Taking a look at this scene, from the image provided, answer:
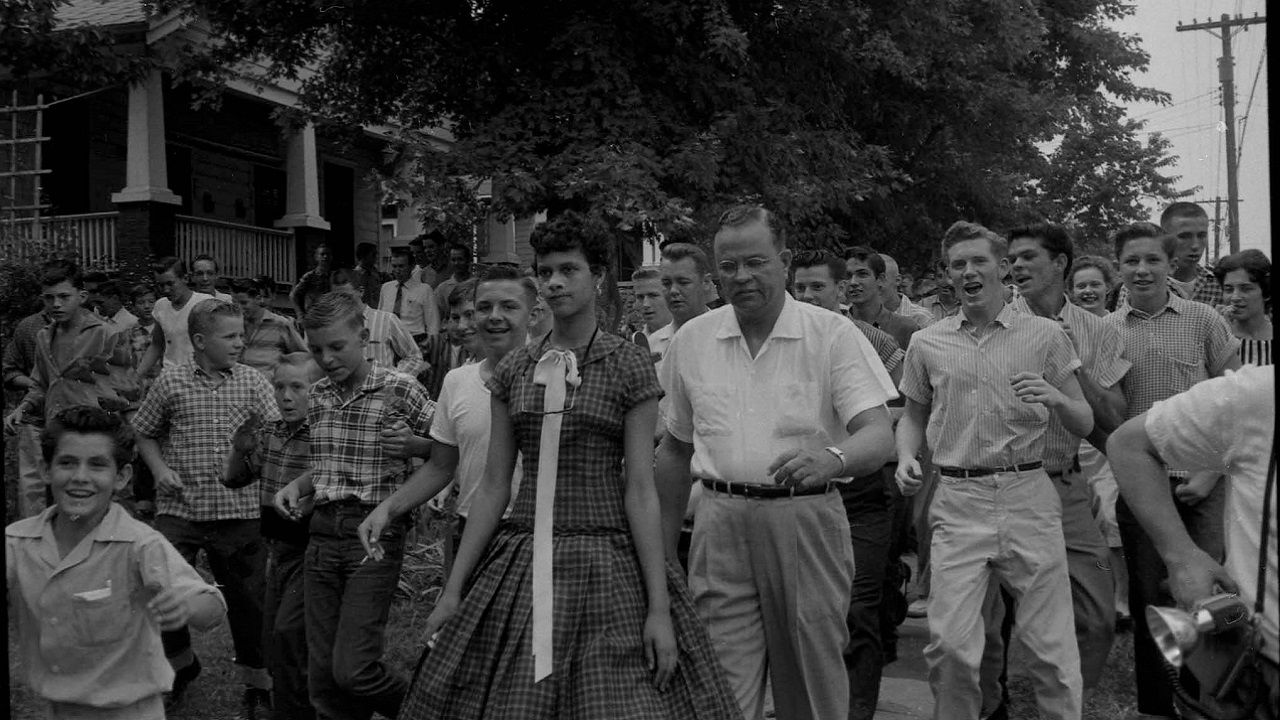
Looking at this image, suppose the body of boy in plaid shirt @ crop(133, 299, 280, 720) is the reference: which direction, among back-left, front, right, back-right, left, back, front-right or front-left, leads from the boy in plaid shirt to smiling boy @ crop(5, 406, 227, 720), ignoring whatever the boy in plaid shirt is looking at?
front-right

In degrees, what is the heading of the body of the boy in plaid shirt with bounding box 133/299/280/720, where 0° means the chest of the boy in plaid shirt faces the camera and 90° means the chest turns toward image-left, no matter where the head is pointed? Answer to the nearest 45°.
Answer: approximately 315°

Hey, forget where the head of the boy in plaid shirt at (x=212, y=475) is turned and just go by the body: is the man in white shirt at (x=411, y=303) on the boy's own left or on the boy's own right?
on the boy's own left
